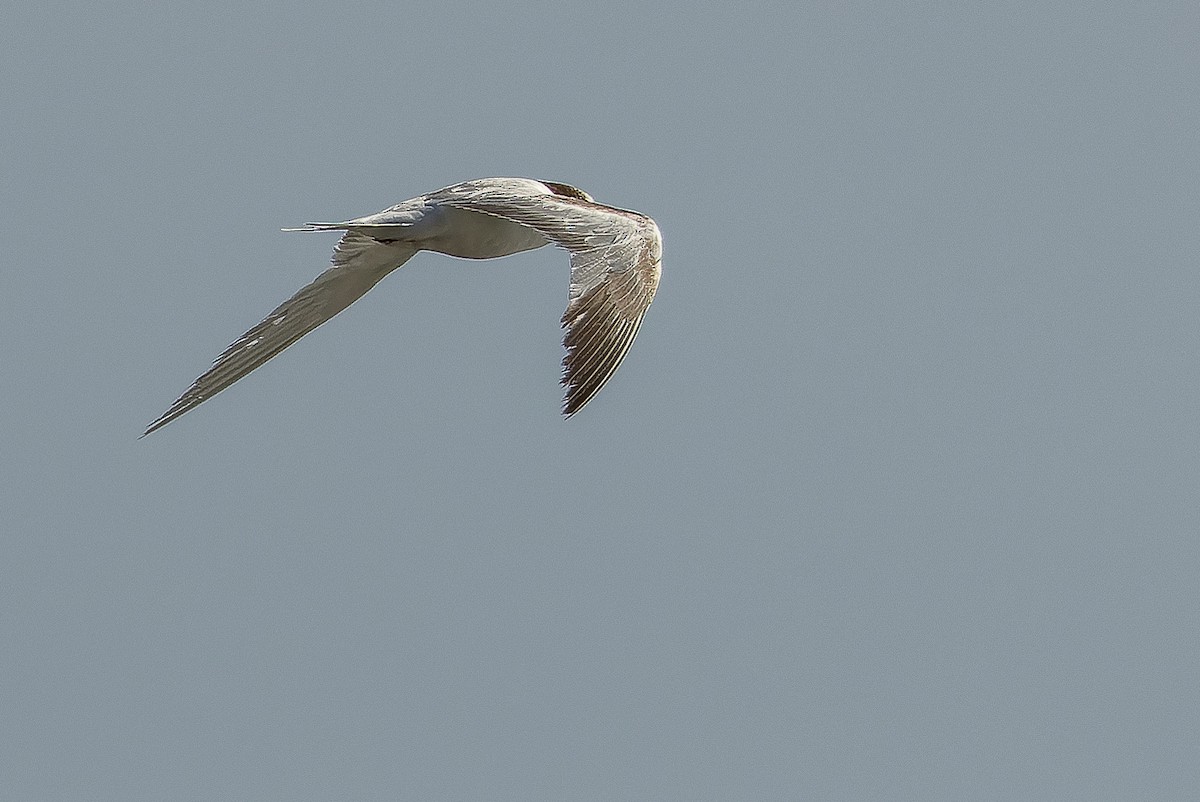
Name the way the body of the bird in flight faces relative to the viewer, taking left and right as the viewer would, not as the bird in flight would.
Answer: facing away from the viewer and to the right of the viewer
